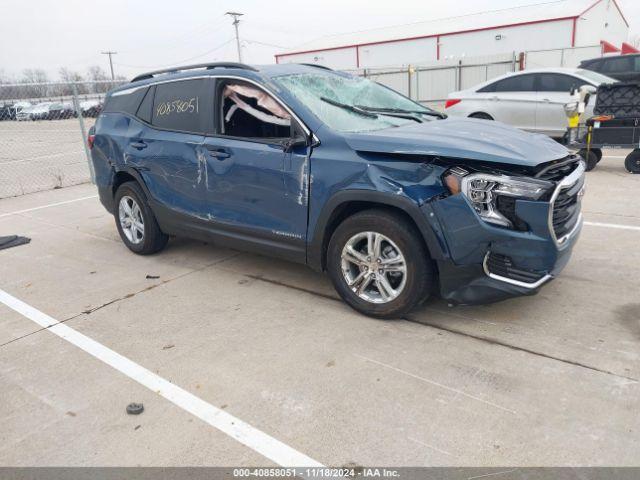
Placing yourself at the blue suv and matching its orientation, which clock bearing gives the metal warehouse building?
The metal warehouse building is roughly at 8 o'clock from the blue suv.

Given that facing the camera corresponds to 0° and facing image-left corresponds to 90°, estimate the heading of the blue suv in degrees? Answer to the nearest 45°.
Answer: approximately 315°

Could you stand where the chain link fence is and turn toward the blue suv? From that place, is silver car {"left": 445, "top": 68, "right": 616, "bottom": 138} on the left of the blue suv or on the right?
left

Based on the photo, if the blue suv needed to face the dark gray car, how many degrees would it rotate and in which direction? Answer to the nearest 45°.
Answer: approximately 90° to its left

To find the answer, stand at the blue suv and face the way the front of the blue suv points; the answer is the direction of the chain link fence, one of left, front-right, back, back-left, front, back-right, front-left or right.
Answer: back

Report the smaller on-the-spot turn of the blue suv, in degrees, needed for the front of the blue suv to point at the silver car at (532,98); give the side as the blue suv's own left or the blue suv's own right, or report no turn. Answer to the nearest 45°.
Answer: approximately 90° to the blue suv's own left

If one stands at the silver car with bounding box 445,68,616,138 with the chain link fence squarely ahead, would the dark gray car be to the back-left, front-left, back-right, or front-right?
back-right
